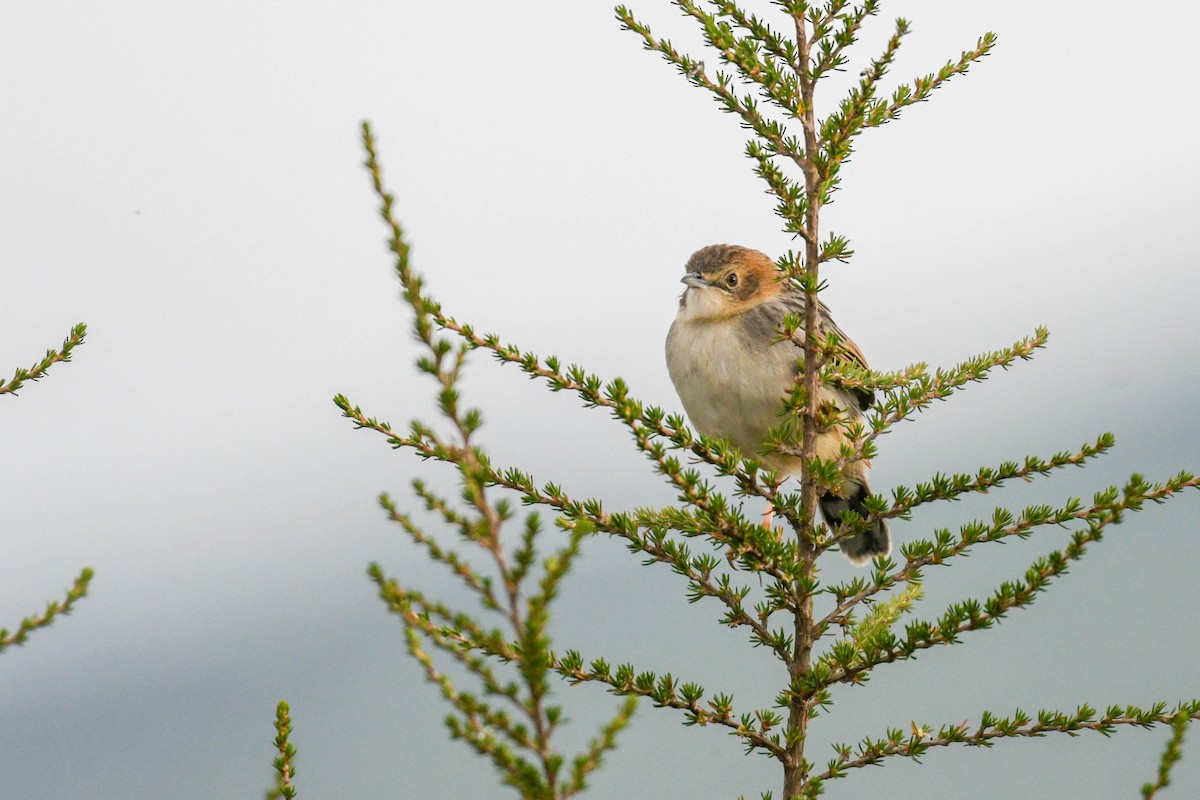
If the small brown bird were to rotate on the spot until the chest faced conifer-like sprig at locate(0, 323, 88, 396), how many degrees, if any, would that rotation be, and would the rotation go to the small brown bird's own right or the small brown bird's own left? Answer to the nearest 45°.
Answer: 0° — it already faces it

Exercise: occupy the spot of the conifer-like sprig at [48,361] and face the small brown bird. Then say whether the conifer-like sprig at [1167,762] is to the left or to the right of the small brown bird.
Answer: right

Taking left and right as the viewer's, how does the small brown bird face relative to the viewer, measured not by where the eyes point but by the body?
facing the viewer and to the left of the viewer
